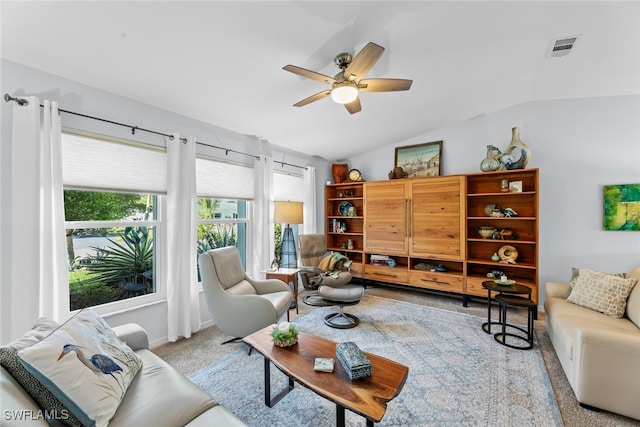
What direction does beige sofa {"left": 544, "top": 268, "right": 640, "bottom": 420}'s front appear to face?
to the viewer's left

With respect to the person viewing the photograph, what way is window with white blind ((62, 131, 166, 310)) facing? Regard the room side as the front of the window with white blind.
facing the viewer and to the right of the viewer

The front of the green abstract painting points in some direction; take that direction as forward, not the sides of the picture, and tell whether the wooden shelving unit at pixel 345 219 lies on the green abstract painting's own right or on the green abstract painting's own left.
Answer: on the green abstract painting's own right

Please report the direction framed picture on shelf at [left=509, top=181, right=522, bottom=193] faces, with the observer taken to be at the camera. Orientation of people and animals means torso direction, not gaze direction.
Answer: facing the viewer

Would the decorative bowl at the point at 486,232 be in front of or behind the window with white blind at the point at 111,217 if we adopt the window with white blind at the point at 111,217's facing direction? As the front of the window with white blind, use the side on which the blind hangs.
in front

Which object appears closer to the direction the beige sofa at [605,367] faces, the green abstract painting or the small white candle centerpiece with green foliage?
the small white candle centerpiece with green foliage

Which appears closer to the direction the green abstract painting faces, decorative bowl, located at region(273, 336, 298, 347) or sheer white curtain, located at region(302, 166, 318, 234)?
the decorative bowl
